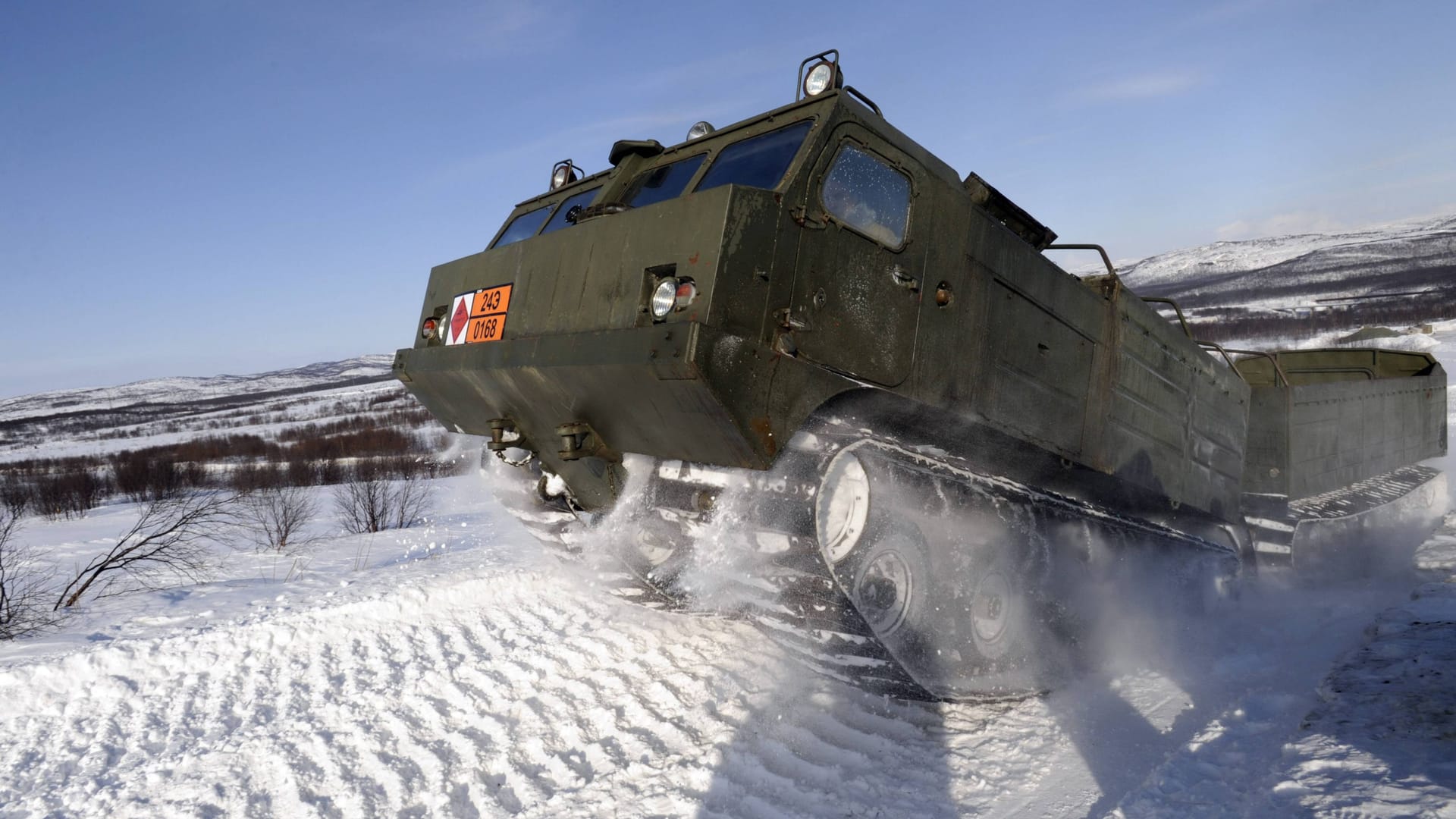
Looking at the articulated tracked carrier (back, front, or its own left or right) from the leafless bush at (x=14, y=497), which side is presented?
right

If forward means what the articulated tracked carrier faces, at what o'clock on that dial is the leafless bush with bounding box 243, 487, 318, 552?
The leafless bush is roughly at 3 o'clock from the articulated tracked carrier.

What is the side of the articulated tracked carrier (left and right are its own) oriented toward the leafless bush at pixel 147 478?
right

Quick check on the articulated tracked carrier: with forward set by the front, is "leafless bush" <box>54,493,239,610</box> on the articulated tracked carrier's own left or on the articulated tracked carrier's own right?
on the articulated tracked carrier's own right

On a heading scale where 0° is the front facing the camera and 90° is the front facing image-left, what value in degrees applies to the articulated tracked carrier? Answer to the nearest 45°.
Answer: approximately 45°
